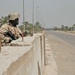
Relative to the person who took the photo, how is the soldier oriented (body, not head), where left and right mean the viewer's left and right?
facing the viewer and to the right of the viewer
